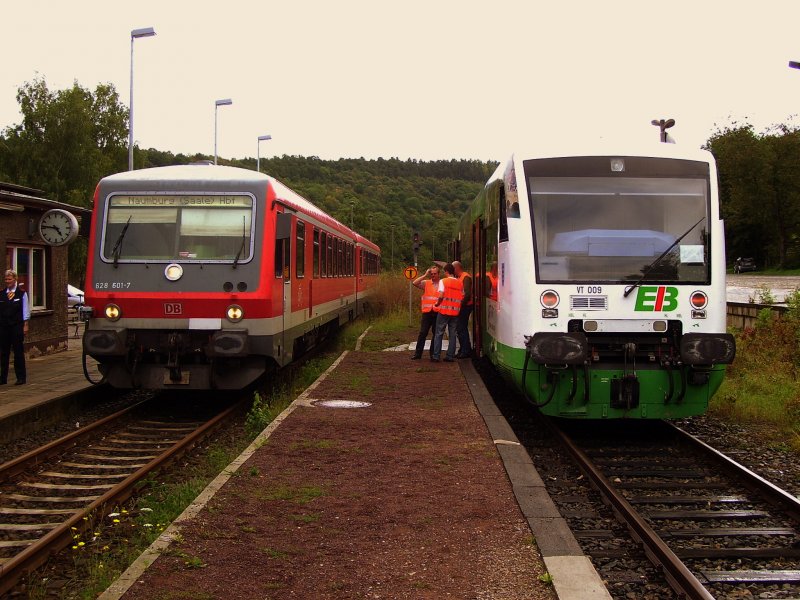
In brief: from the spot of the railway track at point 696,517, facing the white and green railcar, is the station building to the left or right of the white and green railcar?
left

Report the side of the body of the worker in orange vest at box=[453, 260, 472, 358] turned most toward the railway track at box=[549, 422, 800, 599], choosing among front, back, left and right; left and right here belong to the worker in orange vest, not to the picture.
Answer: left

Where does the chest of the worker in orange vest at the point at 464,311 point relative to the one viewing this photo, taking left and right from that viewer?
facing to the left of the viewer

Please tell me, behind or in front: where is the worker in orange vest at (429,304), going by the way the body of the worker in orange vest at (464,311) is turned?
in front

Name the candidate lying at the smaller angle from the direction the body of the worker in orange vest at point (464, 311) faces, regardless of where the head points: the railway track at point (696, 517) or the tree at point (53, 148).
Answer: the tree

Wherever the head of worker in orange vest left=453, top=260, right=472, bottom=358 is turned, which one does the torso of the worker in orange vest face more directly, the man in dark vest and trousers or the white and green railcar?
the man in dark vest and trousers

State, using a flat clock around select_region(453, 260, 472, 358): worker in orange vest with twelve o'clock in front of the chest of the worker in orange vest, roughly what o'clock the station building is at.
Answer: The station building is roughly at 12 o'clock from the worker in orange vest.
